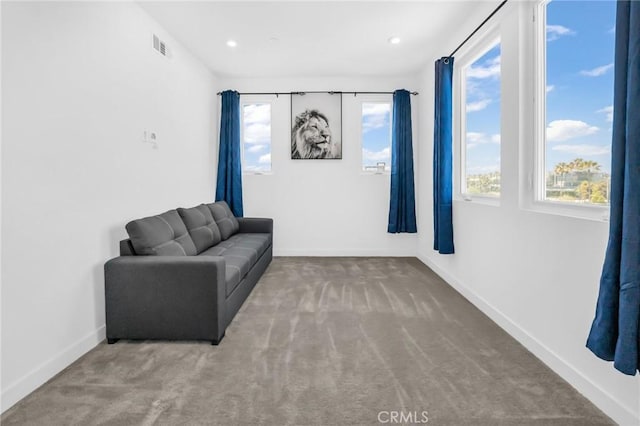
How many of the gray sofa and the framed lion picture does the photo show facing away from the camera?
0

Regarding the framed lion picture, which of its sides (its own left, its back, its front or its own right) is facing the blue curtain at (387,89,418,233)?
left

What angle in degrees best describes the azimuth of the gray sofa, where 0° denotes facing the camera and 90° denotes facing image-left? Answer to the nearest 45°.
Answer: approximately 315°

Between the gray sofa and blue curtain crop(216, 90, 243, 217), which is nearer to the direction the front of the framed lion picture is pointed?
the gray sofa

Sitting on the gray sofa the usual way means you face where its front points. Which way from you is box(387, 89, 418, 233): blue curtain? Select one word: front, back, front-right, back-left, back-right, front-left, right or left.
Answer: left

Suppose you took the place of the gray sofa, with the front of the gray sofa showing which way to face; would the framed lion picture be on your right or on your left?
on your left

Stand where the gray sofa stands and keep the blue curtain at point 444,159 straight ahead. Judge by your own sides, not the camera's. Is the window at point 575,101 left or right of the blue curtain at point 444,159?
right

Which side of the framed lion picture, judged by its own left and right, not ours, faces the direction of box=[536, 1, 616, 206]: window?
front
